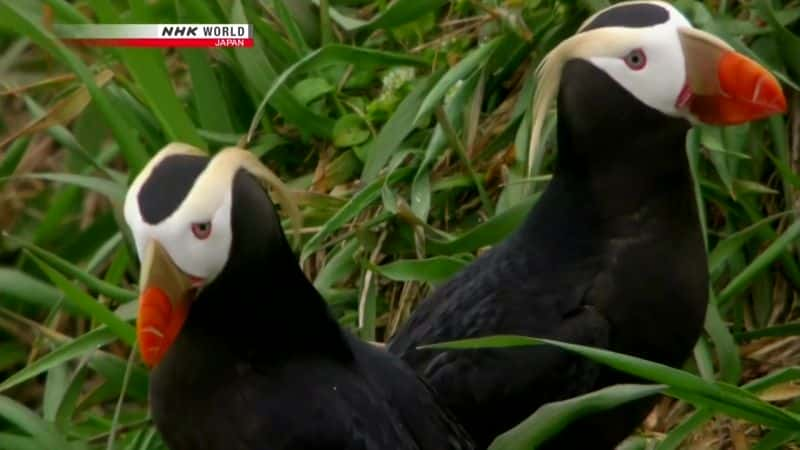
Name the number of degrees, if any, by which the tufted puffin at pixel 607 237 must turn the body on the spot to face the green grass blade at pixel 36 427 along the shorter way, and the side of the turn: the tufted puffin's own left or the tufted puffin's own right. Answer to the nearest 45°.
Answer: approximately 180°

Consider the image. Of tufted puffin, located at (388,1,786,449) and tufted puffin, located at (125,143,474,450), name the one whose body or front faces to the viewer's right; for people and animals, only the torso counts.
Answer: tufted puffin, located at (388,1,786,449)

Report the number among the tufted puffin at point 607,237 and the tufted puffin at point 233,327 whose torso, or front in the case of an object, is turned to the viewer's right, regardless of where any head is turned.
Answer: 1

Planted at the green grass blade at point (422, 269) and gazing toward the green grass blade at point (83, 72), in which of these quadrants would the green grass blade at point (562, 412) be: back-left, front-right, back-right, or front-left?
back-left

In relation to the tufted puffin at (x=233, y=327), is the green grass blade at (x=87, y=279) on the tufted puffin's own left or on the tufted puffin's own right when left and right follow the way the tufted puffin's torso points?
on the tufted puffin's own right

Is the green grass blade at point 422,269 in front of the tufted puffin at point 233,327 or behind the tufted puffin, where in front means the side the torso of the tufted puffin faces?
behind

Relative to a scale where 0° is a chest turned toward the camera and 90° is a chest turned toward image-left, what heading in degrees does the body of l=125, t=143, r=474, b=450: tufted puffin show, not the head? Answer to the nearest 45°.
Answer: approximately 45°

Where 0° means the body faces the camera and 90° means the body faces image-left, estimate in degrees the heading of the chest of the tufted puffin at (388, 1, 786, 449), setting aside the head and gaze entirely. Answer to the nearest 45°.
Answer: approximately 270°

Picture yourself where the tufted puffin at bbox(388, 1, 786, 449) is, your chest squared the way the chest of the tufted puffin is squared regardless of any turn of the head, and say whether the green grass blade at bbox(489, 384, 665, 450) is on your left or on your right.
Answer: on your right
